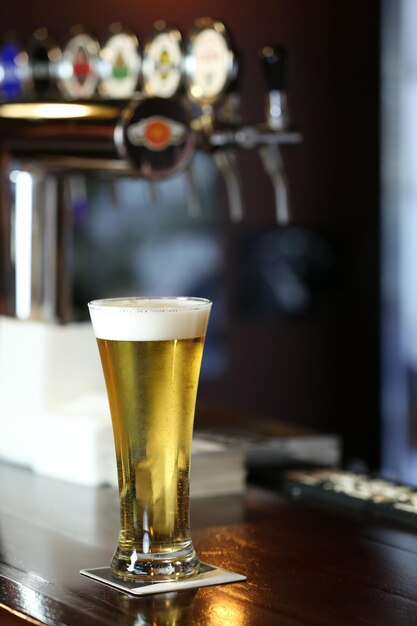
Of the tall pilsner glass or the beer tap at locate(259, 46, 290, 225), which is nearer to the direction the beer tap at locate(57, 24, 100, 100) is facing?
the tall pilsner glass

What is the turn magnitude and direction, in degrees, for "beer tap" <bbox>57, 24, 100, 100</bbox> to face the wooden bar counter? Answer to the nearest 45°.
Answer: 0° — it already faces it

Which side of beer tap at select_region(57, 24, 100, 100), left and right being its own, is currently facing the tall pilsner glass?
front

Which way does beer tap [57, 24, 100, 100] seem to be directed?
toward the camera

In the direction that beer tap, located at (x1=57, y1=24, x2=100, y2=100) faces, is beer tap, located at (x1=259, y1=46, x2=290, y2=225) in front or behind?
in front

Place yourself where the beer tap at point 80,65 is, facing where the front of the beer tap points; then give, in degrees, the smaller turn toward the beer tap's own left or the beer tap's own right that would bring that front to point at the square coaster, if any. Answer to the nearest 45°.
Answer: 0° — it already faces it
